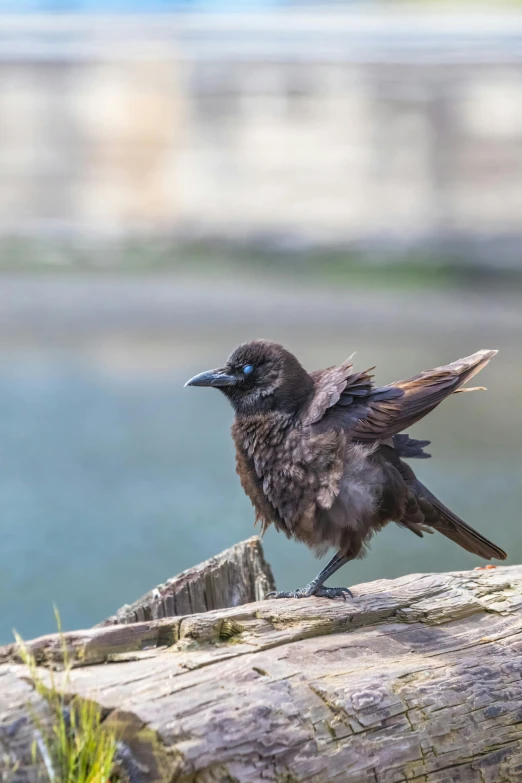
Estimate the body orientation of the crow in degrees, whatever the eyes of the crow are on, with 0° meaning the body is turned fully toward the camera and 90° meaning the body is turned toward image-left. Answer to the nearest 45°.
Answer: approximately 90°
